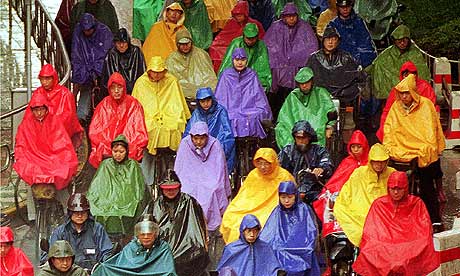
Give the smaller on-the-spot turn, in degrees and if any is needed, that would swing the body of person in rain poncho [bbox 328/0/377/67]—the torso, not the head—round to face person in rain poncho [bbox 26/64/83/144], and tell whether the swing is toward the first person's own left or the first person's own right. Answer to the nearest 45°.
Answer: approximately 45° to the first person's own right

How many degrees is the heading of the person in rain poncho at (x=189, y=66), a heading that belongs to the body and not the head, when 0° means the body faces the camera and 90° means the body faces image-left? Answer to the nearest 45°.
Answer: approximately 0°

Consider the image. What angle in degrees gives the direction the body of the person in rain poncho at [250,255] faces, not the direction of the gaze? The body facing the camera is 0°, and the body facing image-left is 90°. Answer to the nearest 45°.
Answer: approximately 0°

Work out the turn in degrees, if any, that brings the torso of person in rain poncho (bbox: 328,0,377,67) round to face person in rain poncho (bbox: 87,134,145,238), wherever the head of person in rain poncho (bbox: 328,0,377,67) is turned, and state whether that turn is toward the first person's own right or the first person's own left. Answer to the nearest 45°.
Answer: approximately 45° to the first person's own right

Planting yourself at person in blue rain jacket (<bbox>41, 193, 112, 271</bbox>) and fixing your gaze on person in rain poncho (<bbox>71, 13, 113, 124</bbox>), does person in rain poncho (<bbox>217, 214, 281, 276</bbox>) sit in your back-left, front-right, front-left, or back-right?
back-right

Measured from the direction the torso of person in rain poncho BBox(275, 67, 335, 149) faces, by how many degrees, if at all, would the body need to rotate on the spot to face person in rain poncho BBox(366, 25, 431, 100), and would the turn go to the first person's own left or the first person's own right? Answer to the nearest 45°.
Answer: approximately 135° to the first person's own left
